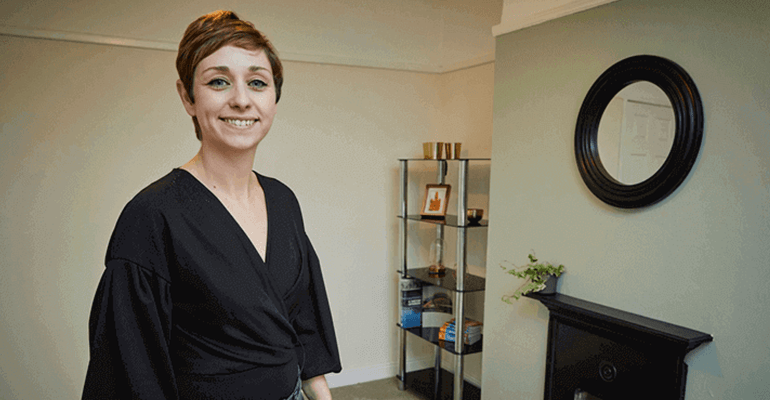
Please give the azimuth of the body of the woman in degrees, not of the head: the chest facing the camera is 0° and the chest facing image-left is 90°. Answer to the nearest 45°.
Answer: approximately 315°

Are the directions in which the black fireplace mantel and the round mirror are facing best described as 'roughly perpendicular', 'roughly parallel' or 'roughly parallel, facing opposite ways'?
roughly parallel

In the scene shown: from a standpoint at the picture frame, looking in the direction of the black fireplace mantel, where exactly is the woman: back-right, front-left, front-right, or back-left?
front-right

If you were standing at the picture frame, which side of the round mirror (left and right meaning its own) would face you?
right

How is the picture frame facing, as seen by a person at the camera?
facing the viewer and to the left of the viewer

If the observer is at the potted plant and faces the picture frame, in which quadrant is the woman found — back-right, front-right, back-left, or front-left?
back-left

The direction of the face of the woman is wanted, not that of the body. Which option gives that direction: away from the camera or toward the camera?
toward the camera

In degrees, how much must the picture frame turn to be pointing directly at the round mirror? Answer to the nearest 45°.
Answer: approximately 90° to its left

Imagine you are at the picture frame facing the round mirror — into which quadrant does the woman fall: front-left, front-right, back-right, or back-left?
front-right

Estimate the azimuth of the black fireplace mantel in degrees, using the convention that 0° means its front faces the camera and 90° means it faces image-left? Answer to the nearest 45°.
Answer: approximately 45°
